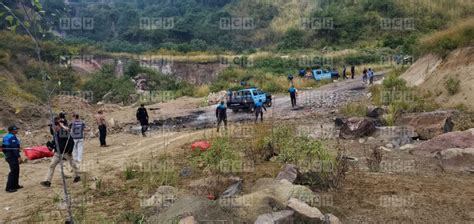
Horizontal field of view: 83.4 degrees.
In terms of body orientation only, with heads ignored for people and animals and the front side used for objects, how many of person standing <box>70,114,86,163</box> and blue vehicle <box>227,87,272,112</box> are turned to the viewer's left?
0

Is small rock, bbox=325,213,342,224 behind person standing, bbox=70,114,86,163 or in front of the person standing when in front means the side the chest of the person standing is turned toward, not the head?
behind

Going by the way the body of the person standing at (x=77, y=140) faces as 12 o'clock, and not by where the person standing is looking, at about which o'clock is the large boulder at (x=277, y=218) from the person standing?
The large boulder is roughly at 5 o'clock from the person standing.

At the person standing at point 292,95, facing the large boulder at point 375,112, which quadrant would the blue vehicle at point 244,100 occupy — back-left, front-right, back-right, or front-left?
back-right

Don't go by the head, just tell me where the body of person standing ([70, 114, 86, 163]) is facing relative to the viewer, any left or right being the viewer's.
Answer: facing away from the viewer
